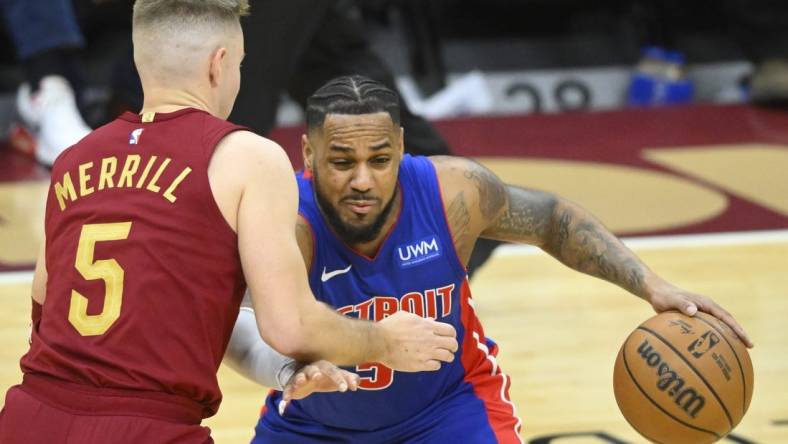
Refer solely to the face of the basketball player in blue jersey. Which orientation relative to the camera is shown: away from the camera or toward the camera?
toward the camera

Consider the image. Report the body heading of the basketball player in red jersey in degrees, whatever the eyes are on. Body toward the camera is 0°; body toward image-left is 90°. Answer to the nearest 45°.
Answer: approximately 225°

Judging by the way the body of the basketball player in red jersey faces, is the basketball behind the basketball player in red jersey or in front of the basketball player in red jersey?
in front

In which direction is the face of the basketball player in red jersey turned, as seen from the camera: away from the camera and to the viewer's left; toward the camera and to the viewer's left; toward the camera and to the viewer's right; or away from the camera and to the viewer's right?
away from the camera and to the viewer's right

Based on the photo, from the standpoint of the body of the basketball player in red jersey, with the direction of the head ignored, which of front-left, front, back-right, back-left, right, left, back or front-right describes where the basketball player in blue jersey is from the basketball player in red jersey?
front
